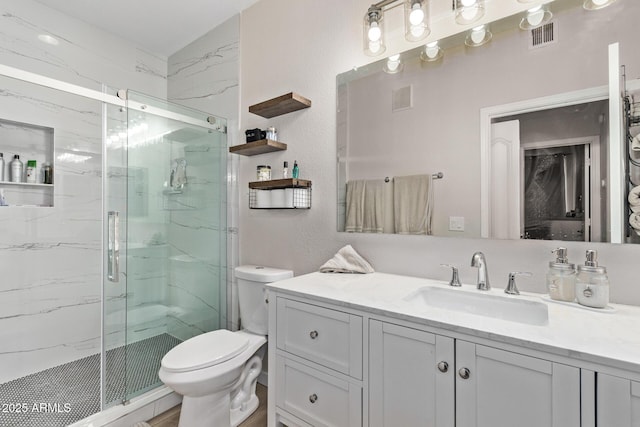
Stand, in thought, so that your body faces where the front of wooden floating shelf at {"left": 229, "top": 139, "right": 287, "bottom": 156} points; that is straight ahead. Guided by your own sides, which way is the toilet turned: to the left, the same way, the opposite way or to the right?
the same way

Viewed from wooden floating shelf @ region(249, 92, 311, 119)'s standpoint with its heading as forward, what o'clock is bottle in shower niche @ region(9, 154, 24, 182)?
The bottle in shower niche is roughly at 2 o'clock from the wooden floating shelf.

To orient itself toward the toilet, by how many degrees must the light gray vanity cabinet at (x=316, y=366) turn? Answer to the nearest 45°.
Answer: approximately 90° to its right

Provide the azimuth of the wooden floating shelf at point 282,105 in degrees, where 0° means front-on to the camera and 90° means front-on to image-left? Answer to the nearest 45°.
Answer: approximately 45°

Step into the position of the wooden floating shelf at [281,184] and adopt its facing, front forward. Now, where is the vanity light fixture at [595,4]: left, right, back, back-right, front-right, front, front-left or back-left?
left

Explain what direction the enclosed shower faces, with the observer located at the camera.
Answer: facing the viewer and to the right of the viewer

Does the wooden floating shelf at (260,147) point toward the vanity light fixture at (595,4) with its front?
no

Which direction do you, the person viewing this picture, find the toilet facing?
facing the viewer and to the left of the viewer

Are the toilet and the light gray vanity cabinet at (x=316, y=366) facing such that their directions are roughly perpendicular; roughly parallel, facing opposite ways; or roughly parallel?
roughly parallel

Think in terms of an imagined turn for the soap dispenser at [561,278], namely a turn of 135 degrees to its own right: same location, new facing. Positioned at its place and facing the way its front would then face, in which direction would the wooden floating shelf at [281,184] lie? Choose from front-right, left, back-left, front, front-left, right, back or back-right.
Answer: left

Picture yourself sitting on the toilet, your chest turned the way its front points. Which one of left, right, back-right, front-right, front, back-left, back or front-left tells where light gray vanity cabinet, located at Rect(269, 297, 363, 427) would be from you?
left

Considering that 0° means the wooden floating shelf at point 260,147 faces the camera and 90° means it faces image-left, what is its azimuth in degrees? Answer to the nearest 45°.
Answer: approximately 45°

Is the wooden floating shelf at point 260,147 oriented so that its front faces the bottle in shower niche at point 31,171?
no

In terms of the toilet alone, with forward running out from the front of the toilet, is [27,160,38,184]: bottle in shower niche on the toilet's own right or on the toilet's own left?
on the toilet's own right

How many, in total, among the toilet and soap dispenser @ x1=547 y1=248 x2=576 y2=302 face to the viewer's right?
0
